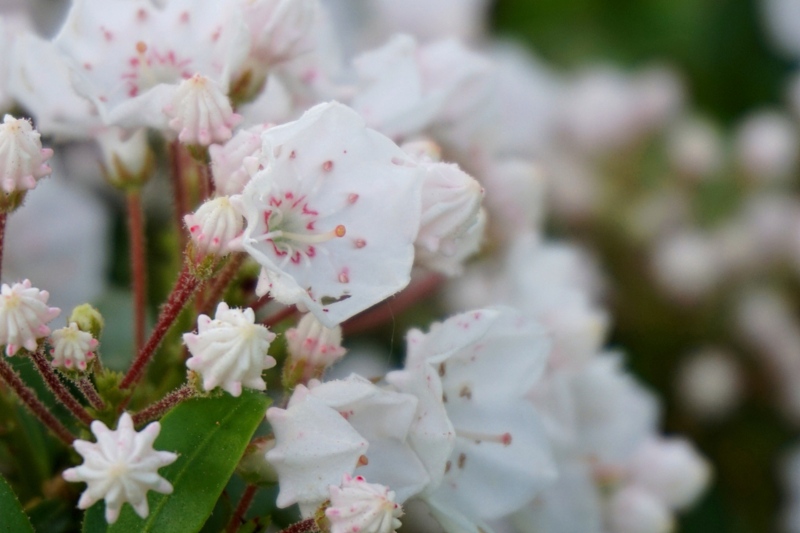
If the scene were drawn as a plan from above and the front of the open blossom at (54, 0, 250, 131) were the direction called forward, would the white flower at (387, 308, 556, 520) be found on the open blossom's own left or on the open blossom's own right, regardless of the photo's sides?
on the open blossom's own left

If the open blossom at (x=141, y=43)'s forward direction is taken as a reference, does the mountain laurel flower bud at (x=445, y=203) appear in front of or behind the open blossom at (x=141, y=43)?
in front

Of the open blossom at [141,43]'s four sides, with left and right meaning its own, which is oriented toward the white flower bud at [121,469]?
front

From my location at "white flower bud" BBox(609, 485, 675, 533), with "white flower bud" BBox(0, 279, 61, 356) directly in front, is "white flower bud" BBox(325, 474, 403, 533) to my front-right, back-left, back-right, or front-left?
front-left

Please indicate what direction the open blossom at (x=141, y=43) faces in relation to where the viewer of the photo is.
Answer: facing the viewer

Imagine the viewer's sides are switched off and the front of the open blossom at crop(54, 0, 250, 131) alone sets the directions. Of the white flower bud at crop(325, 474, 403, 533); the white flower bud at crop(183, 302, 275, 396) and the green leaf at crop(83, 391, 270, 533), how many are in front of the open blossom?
3

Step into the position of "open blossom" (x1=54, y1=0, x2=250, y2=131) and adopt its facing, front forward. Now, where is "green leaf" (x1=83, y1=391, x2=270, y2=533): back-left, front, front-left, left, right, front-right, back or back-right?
front

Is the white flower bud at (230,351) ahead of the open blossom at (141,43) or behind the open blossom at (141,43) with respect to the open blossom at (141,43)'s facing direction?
ahead

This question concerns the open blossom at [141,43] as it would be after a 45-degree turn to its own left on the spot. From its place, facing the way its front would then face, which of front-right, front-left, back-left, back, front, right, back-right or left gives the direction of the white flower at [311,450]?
front-right
